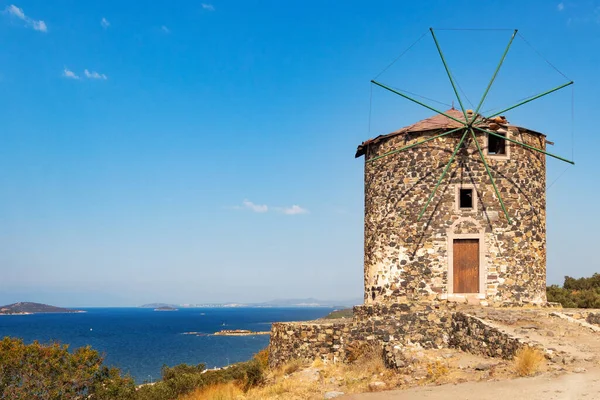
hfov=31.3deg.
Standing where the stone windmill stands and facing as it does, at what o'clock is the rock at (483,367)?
The rock is roughly at 12 o'clock from the stone windmill.

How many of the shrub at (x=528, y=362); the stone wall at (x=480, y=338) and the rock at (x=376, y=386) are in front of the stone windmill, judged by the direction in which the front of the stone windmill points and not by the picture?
3

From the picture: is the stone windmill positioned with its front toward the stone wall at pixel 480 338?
yes

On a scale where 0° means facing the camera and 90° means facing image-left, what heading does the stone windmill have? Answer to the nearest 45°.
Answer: approximately 0°

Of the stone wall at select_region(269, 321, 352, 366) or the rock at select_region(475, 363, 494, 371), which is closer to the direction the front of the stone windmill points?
the rock

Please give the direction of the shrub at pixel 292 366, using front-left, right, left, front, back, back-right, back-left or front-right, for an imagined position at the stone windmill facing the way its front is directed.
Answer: front-right

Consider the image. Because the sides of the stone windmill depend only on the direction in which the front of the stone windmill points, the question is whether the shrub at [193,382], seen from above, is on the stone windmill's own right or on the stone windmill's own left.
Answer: on the stone windmill's own right

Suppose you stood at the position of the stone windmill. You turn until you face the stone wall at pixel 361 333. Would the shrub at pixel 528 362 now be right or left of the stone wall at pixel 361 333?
left

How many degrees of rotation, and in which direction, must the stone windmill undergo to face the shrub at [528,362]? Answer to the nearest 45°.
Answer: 0° — it already faces it
